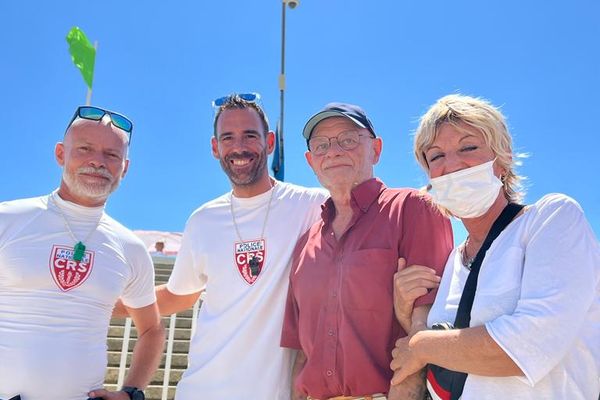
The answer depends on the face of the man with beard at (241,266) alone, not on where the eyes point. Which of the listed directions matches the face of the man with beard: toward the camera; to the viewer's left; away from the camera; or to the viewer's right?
toward the camera

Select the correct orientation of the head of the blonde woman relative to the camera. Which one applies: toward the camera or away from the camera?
toward the camera

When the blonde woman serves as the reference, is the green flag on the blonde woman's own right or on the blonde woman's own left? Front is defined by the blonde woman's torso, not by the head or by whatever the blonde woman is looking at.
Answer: on the blonde woman's own right

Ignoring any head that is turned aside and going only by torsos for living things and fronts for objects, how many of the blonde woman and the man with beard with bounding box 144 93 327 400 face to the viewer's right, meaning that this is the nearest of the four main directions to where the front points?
0

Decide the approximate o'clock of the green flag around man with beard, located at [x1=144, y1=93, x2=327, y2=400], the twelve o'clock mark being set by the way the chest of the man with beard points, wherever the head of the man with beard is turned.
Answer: The green flag is roughly at 5 o'clock from the man with beard.

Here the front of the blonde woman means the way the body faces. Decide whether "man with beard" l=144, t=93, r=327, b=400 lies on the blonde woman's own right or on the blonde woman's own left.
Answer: on the blonde woman's own right

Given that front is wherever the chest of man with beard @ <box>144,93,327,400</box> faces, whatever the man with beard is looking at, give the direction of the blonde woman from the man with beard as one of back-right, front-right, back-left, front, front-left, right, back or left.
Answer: front-left

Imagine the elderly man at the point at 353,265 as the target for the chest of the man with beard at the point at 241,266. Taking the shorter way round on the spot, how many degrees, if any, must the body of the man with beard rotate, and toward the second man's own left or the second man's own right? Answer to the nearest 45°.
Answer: approximately 45° to the second man's own left

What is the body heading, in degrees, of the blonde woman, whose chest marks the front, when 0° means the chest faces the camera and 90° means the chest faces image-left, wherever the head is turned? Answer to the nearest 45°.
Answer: approximately 45°

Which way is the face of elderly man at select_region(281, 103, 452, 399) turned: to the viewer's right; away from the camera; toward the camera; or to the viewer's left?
toward the camera

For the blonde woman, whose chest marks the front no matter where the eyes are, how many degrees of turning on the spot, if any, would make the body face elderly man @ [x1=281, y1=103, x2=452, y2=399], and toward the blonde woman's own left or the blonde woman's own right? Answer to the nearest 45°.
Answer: approximately 90° to the blonde woman's own right

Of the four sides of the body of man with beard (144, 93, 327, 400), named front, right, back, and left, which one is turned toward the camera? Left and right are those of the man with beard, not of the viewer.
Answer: front
